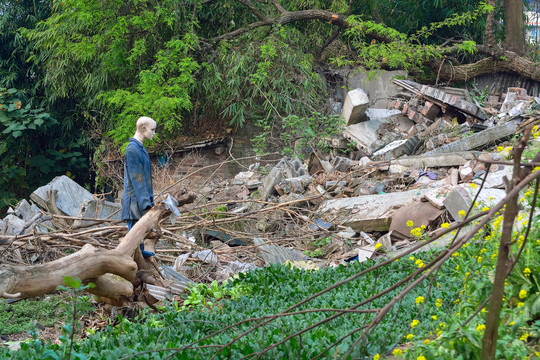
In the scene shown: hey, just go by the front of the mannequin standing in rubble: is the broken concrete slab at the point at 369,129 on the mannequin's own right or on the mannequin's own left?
on the mannequin's own left

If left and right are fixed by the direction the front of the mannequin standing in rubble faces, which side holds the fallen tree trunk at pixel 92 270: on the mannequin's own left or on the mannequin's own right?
on the mannequin's own right

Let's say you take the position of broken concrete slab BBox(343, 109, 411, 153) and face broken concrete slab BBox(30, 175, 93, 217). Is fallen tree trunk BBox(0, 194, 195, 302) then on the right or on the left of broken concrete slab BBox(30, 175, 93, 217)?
left

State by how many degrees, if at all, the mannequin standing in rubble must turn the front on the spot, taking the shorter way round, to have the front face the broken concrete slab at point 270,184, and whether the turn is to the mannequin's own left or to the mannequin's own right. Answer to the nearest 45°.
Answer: approximately 45° to the mannequin's own left

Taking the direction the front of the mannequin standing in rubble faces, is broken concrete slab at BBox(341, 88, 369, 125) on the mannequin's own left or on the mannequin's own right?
on the mannequin's own left
